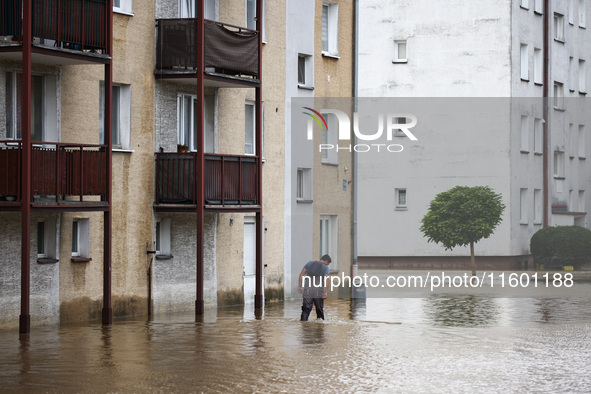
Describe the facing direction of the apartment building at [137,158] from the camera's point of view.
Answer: facing the viewer and to the right of the viewer

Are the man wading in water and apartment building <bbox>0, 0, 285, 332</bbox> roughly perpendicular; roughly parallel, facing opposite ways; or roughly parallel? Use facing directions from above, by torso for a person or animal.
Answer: roughly perpendicular

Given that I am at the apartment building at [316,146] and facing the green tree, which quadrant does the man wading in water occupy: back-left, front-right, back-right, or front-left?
back-right

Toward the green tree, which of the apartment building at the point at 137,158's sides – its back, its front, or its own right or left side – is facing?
left

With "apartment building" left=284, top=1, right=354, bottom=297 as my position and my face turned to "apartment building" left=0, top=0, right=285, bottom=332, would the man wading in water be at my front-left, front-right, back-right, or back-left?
front-left

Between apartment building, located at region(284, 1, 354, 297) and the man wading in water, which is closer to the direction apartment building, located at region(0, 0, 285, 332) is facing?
the man wading in water

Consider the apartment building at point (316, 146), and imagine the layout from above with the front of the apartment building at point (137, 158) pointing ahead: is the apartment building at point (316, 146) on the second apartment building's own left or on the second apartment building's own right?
on the second apartment building's own left
